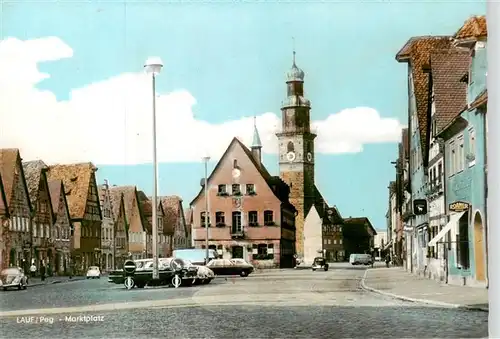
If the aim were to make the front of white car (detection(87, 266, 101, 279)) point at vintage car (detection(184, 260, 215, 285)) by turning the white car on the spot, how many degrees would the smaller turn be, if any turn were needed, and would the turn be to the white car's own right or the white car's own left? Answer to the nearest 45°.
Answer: approximately 90° to the white car's own left

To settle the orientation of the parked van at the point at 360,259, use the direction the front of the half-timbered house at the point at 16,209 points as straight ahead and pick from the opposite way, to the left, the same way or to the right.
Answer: to the right

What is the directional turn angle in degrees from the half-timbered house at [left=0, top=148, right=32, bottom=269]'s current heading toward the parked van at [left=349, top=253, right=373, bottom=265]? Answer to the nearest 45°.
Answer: approximately 45° to its left

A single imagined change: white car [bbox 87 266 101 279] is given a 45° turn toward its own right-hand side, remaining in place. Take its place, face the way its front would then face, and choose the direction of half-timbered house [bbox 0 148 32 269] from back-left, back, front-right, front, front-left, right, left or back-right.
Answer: front-right

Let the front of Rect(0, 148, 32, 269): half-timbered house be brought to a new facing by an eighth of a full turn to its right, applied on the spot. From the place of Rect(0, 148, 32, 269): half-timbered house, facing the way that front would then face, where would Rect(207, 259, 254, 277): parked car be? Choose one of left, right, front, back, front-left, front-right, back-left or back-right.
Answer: left

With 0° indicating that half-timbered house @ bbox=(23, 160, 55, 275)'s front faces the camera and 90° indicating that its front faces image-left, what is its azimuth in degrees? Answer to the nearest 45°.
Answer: approximately 315°

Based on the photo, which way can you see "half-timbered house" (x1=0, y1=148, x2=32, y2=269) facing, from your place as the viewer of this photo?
facing the viewer and to the right of the viewer

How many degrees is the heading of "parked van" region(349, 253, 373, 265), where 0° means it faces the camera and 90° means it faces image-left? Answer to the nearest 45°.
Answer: approximately 45°

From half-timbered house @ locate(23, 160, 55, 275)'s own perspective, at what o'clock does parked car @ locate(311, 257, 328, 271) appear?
The parked car is roughly at 11 o'clock from the half-timbered house.

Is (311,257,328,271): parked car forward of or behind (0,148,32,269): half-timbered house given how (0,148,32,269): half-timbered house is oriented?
forward

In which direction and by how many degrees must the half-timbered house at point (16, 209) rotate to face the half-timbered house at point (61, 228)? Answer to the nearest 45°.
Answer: approximately 45° to its left

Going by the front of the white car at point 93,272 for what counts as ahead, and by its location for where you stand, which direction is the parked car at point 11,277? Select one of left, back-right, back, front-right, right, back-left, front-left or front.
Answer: right
